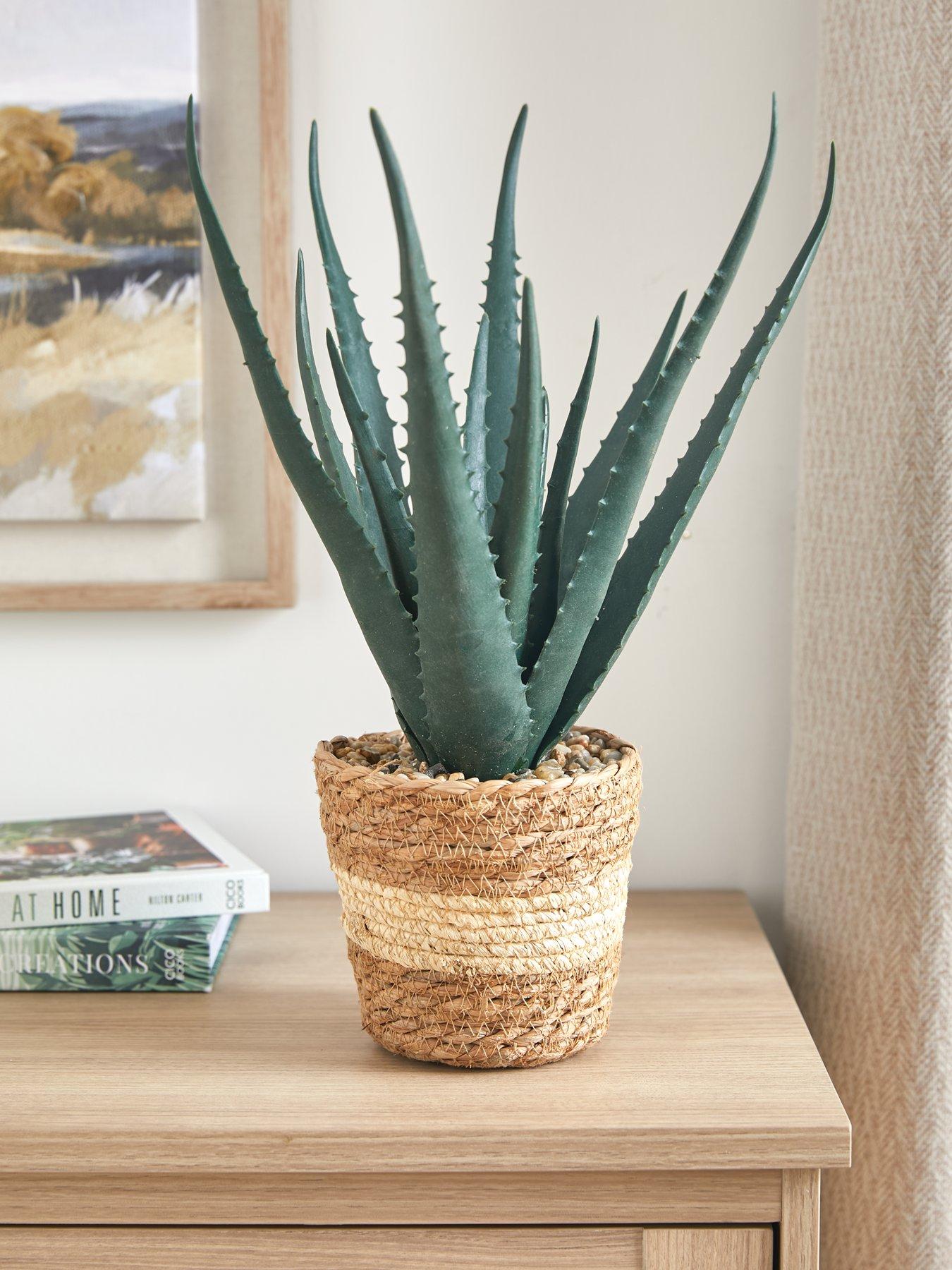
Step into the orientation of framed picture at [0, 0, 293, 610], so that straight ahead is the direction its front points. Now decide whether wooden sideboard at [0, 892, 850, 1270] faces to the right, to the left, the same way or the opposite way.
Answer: the same way

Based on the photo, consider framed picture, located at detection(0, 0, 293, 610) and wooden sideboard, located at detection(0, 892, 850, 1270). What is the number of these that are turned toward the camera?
2

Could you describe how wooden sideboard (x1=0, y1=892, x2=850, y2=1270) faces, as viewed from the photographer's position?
facing the viewer

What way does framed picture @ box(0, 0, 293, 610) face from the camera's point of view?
toward the camera
